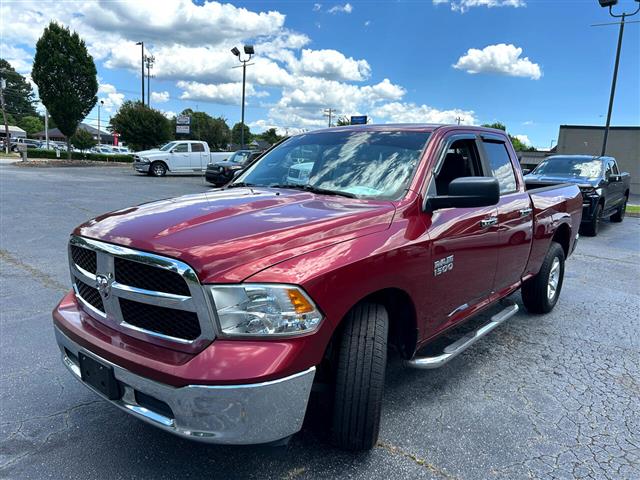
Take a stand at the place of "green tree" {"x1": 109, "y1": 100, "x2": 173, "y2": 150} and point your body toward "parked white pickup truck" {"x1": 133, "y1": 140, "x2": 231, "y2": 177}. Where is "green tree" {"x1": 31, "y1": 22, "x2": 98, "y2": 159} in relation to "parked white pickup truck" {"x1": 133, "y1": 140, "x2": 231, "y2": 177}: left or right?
right

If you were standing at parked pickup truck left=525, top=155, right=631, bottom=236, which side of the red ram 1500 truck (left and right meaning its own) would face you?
back

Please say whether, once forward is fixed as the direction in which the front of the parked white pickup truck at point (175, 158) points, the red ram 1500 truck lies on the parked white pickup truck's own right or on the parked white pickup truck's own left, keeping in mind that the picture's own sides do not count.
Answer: on the parked white pickup truck's own left

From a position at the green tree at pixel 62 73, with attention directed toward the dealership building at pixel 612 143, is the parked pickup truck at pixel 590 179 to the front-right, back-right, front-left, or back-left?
front-right

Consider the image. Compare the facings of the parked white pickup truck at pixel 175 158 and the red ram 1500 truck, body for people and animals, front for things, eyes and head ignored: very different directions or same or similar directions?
same or similar directions

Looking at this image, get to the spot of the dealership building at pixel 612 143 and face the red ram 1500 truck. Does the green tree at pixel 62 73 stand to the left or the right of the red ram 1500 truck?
right

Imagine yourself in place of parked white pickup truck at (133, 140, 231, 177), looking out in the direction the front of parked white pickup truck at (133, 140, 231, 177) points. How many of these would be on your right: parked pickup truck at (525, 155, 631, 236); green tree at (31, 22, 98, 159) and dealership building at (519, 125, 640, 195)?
1

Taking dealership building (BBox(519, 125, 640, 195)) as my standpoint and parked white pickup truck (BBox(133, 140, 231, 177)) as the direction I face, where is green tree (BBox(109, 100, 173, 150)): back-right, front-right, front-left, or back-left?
front-right

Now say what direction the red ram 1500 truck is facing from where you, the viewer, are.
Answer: facing the viewer and to the left of the viewer

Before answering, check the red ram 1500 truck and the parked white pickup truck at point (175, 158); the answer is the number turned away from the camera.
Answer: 0

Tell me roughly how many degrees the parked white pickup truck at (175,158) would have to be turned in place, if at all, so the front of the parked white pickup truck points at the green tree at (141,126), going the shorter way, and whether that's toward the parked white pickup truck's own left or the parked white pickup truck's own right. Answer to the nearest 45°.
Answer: approximately 135° to the parked white pickup truck's own right

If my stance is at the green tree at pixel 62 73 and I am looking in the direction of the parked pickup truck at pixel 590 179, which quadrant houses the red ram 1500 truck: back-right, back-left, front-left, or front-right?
front-right

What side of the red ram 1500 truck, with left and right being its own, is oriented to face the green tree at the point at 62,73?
right
